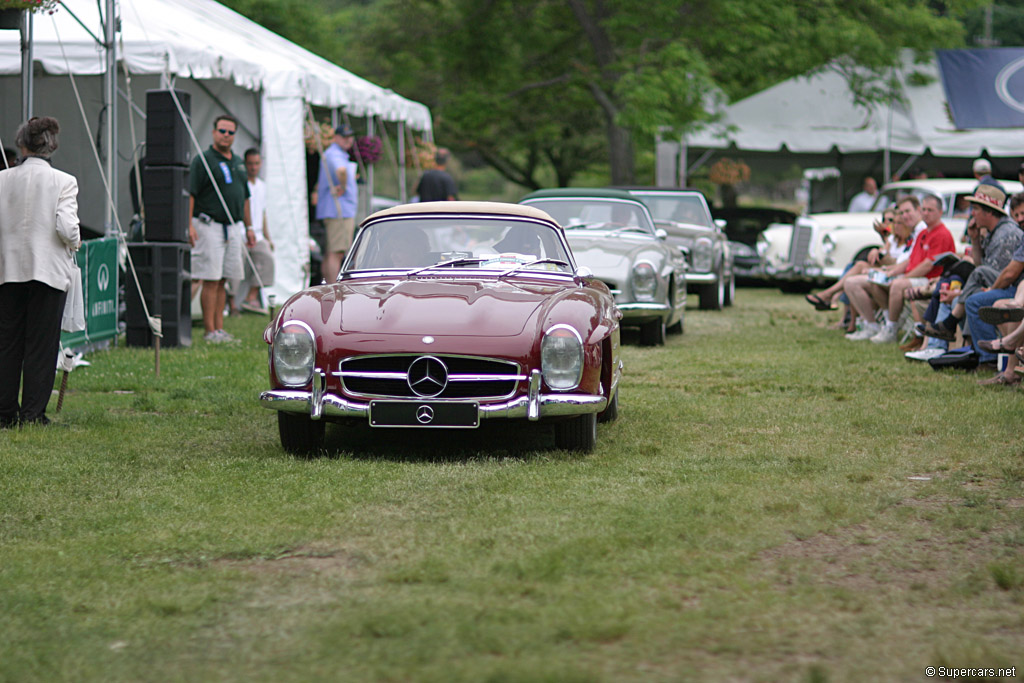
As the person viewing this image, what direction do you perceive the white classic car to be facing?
facing the viewer and to the left of the viewer

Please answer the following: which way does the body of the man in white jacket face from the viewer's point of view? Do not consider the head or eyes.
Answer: away from the camera

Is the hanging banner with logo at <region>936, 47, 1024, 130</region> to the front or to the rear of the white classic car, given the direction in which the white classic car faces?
to the rear

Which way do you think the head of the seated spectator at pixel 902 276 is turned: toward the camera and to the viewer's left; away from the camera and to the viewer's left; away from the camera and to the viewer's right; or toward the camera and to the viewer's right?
toward the camera and to the viewer's left

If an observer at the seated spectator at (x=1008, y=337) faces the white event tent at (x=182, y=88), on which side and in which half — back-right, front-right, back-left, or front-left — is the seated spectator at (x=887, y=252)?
front-right

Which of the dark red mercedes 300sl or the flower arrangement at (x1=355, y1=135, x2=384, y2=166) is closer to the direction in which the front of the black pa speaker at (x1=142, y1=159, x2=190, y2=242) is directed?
the dark red mercedes 300sl

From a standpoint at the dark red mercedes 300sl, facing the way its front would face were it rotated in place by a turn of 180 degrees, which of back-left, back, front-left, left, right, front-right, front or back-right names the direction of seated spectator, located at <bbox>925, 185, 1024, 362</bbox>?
front-right

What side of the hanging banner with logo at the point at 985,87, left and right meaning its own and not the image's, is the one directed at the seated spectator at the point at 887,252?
front

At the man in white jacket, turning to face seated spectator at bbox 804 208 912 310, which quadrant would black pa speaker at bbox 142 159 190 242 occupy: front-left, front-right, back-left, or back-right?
front-left

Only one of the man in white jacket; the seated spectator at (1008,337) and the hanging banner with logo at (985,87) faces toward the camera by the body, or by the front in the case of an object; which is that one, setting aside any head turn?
the hanging banner with logo

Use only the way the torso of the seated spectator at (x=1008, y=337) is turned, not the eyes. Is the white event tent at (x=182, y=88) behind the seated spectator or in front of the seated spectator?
in front

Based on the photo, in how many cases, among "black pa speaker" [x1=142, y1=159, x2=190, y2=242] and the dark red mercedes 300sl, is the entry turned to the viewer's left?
0

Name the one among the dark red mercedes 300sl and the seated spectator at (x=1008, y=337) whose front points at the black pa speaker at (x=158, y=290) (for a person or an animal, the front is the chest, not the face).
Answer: the seated spectator

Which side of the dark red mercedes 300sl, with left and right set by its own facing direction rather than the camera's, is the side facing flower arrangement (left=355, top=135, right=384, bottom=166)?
back

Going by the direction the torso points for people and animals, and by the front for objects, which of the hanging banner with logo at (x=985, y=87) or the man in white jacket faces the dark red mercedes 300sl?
the hanging banner with logo
